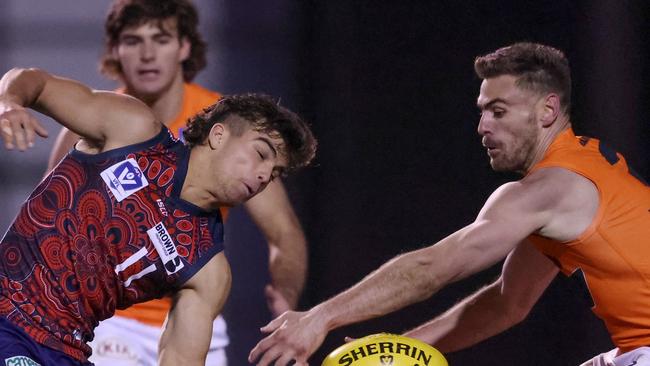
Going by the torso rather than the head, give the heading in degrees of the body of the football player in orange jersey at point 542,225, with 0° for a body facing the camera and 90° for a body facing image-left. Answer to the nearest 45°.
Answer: approximately 90°

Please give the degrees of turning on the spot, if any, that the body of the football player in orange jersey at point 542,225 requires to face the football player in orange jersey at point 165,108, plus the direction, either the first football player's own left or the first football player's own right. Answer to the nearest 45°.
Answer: approximately 45° to the first football player's own right

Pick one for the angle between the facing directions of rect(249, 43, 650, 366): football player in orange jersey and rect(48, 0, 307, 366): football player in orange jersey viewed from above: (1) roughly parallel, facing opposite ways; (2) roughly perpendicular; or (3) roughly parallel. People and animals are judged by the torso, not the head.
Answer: roughly perpendicular

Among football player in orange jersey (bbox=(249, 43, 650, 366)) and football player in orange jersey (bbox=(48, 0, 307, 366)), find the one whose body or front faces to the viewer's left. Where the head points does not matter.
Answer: football player in orange jersey (bbox=(249, 43, 650, 366))

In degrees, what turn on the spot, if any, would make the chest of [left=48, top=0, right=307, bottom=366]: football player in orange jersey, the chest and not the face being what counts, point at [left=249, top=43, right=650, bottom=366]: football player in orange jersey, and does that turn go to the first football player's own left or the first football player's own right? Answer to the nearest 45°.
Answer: approximately 45° to the first football player's own left

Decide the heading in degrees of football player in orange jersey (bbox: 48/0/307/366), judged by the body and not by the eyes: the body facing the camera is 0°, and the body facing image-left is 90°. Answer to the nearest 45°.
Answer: approximately 0°

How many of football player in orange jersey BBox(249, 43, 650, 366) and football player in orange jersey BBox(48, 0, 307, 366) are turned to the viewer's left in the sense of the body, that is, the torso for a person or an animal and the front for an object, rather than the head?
1
